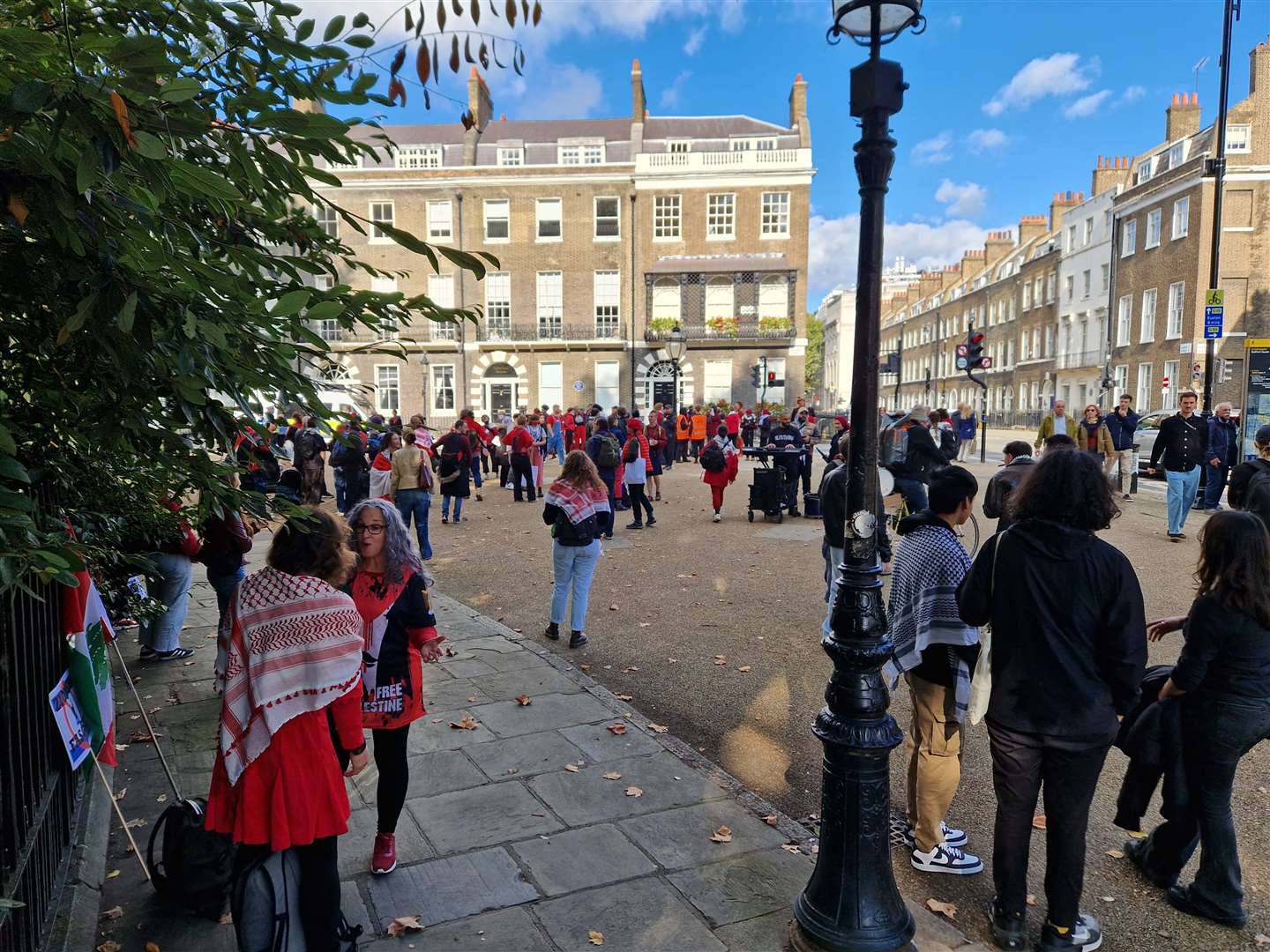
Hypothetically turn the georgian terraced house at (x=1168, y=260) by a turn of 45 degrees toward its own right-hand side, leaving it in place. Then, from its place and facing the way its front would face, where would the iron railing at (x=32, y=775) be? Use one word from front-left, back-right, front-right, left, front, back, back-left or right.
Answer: left

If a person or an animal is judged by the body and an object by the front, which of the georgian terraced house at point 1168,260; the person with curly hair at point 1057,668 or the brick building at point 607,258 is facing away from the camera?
the person with curly hair

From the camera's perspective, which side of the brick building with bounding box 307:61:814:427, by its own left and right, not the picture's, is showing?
front

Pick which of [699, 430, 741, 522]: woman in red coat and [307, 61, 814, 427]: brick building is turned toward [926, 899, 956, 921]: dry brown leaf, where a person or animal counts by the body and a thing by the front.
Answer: the brick building

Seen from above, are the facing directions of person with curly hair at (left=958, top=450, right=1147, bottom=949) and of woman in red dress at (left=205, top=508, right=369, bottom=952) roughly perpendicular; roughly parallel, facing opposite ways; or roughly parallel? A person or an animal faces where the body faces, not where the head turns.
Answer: roughly parallel

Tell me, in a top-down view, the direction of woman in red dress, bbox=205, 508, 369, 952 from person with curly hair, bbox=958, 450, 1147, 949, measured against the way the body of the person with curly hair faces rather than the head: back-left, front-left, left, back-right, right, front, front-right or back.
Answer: back-left

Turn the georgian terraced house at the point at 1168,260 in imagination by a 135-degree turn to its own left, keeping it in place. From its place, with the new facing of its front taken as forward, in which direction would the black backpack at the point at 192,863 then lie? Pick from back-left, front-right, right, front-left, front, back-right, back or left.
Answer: right

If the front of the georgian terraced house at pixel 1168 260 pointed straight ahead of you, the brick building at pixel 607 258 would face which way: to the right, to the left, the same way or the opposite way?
to the left

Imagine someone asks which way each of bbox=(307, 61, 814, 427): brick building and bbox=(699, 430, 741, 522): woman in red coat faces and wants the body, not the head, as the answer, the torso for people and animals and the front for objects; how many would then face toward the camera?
1

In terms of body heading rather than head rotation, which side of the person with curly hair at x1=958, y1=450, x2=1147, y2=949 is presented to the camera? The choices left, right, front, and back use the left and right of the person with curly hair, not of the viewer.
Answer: back

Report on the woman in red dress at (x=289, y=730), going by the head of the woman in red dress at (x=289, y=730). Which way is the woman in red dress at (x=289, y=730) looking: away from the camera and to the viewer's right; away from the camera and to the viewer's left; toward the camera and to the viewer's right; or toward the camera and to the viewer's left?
away from the camera and to the viewer's right

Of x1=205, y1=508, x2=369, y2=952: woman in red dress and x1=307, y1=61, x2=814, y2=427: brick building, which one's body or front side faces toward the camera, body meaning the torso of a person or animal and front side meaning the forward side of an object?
the brick building

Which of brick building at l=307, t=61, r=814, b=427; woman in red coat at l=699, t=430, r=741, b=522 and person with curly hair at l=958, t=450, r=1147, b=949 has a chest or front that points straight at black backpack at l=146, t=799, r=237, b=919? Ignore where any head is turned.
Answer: the brick building

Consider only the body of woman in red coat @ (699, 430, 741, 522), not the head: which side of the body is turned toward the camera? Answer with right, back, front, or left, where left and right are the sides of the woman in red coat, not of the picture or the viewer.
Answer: back

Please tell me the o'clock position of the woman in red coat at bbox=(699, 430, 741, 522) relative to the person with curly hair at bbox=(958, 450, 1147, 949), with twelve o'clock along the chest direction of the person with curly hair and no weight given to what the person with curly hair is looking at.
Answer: The woman in red coat is roughly at 11 o'clock from the person with curly hair.

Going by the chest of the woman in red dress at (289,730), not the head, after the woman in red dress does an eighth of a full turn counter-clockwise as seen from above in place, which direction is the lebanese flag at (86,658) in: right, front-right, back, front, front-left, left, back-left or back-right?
front-left

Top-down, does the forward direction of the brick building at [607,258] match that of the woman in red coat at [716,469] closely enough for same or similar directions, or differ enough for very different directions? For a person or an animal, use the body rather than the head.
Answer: very different directions

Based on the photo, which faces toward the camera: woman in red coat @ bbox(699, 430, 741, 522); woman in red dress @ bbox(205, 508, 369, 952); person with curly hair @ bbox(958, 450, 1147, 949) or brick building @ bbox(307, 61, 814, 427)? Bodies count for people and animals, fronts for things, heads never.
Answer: the brick building

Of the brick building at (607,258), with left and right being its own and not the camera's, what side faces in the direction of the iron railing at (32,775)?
front

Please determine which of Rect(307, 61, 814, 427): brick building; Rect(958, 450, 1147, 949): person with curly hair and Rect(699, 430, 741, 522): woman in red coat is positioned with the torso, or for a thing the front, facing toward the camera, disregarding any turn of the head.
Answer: the brick building

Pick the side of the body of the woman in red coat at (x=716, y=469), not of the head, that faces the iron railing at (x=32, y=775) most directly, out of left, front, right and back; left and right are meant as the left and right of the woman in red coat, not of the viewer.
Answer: back

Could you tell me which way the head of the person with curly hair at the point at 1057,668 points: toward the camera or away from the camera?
away from the camera

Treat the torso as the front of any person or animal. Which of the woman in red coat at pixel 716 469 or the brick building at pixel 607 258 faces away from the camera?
the woman in red coat
